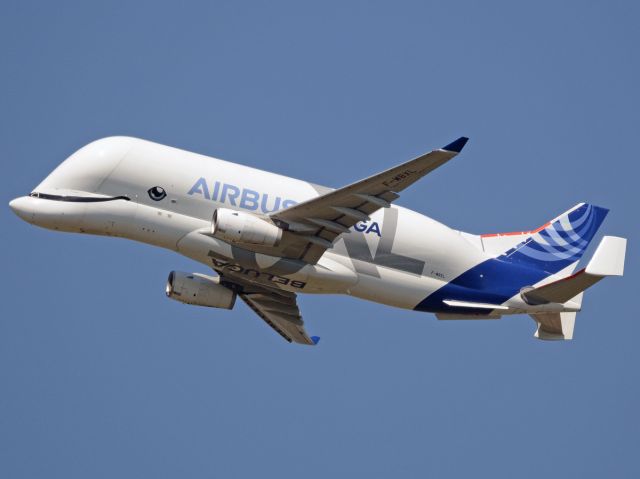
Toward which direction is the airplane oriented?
to the viewer's left
